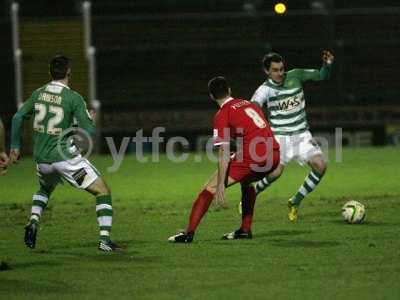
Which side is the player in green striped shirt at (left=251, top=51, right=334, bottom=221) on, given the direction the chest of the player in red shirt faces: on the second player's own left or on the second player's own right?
on the second player's own right

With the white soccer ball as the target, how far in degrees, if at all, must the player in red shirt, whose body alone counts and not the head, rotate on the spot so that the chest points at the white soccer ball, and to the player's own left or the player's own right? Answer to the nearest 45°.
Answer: approximately 90° to the player's own right

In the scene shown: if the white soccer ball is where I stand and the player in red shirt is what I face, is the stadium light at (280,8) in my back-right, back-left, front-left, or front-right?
back-right

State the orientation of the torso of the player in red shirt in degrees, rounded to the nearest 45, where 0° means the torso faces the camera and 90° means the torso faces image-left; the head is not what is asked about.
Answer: approximately 135°

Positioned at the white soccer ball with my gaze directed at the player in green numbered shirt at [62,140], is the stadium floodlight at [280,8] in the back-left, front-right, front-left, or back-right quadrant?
back-right

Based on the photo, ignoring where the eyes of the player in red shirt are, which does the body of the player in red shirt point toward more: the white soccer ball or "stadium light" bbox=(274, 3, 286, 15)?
the stadium light

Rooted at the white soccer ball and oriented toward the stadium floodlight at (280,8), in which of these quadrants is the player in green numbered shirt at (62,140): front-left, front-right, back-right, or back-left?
back-left
